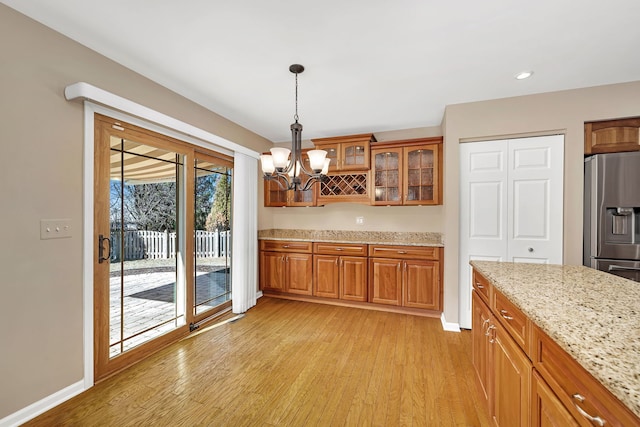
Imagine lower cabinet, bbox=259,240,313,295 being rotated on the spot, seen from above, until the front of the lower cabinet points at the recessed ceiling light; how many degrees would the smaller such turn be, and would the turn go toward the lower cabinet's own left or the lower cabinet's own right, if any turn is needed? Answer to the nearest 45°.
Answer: approximately 90° to the lower cabinet's own left

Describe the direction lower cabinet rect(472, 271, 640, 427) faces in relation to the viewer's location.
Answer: facing to the left of the viewer

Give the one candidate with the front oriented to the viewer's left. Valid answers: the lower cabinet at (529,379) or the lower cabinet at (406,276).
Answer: the lower cabinet at (529,379)

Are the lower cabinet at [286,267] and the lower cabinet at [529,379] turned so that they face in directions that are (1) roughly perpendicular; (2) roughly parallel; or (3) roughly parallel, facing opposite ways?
roughly perpendicular

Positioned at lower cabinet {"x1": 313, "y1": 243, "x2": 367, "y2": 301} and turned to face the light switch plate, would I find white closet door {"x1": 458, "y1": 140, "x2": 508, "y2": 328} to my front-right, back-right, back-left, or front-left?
back-left

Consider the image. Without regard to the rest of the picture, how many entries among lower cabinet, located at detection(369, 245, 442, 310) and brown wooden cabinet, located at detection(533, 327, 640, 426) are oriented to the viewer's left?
1

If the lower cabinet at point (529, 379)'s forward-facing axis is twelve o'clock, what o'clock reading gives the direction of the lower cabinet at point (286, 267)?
the lower cabinet at point (286, 267) is roughly at 1 o'clock from the lower cabinet at point (529, 379).

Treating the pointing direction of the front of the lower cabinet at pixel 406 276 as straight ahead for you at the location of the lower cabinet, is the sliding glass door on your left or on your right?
on your right

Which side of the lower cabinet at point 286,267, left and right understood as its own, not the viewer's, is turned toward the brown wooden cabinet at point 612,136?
left
